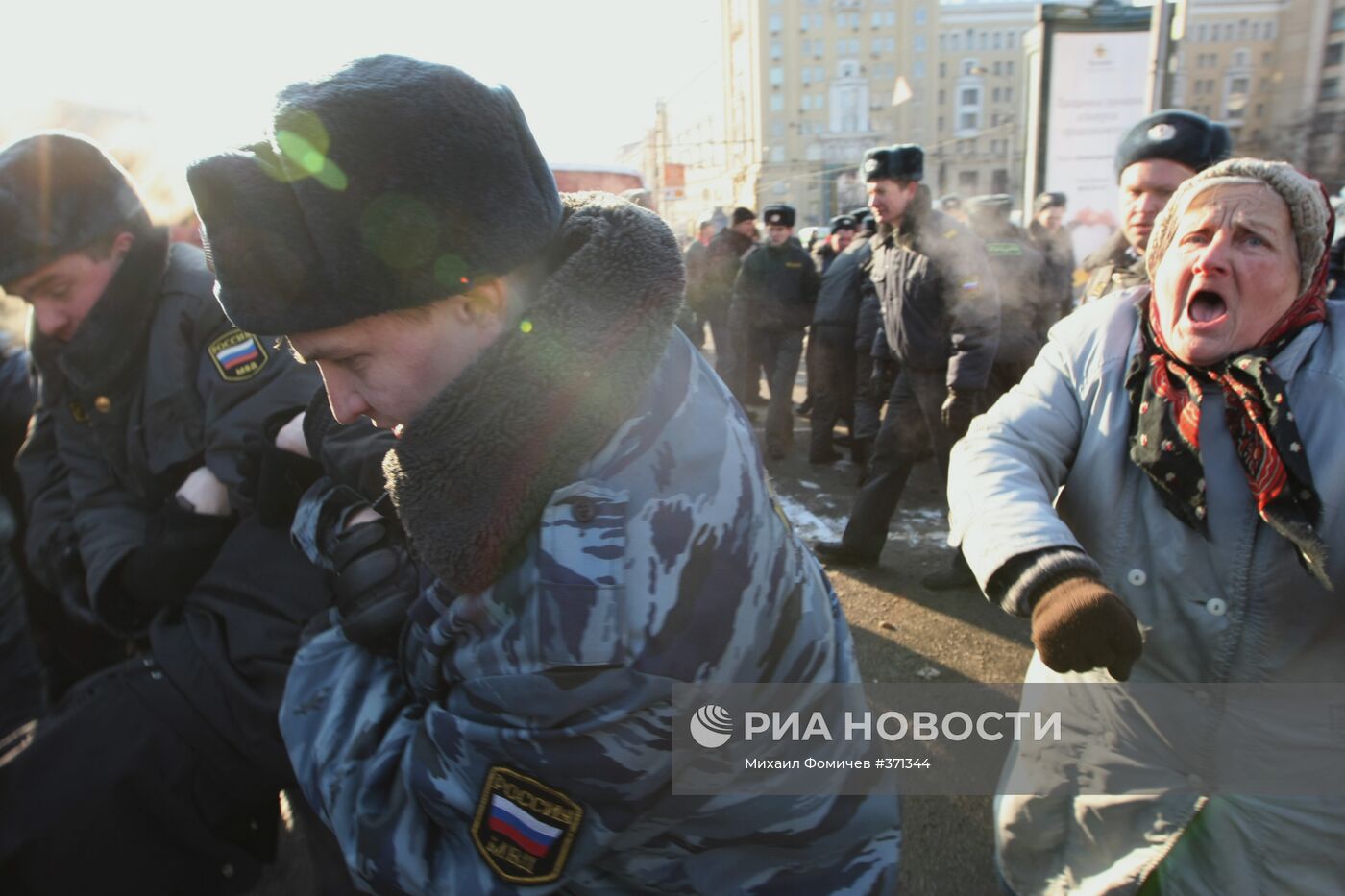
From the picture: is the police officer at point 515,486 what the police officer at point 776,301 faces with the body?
yes

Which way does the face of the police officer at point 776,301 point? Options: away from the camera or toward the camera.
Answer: toward the camera

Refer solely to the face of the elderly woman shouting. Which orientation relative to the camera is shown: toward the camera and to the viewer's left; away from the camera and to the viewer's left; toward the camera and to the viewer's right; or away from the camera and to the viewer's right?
toward the camera and to the viewer's left

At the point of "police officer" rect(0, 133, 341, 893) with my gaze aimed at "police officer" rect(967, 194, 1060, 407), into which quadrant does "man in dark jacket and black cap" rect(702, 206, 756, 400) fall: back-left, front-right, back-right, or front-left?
front-left

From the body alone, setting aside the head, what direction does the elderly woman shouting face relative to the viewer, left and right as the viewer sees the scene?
facing the viewer

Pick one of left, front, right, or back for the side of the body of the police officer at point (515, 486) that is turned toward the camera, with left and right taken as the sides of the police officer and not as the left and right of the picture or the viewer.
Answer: left

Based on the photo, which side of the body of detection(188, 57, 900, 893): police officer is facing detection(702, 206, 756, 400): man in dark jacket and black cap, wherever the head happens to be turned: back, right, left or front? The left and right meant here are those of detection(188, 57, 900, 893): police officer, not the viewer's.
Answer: right

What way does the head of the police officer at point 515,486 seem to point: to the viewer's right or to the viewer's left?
to the viewer's left

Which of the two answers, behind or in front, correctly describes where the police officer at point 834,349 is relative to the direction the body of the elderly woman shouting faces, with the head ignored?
behind
